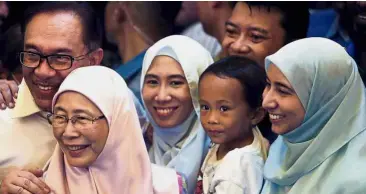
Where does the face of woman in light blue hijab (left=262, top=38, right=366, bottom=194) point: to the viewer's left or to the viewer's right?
to the viewer's left

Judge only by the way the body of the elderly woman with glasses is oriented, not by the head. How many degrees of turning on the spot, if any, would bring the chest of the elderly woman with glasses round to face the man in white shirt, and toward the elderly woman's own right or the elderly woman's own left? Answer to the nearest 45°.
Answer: approximately 135° to the elderly woman's own right

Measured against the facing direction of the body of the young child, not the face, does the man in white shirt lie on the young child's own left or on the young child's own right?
on the young child's own right

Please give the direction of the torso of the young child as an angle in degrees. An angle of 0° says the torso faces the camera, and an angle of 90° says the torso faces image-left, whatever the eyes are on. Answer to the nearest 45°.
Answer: approximately 45°

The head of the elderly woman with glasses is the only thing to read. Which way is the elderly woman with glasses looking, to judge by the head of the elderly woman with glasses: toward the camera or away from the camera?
toward the camera

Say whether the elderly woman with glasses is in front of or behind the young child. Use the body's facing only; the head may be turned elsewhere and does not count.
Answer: in front

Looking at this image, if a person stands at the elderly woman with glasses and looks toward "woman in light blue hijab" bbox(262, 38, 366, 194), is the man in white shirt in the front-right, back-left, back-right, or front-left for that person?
back-left

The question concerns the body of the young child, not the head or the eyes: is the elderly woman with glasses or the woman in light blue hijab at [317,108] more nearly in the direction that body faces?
the elderly woman with glasses

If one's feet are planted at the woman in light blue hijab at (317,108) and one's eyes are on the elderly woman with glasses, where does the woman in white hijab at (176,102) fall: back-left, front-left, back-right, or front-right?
front-right

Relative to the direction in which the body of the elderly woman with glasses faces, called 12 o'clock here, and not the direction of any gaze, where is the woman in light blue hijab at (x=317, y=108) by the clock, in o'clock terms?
The woman in light blue hijab is roughly at 8 o'clock from the elderly woman with glasses.

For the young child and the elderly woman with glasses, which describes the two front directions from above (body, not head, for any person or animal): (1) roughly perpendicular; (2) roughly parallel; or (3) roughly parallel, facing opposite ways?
roughly parallel

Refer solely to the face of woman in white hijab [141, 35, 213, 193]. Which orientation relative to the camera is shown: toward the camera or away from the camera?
toward the camera
